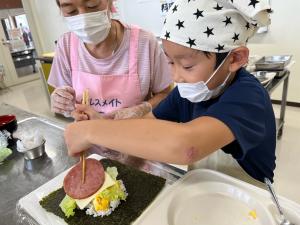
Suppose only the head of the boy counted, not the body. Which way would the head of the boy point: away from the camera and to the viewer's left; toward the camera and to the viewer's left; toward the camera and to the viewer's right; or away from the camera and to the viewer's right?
toward the camera and to the viewer's left

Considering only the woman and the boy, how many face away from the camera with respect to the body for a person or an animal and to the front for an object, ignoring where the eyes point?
0

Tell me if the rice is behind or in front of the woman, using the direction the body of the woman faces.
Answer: in front

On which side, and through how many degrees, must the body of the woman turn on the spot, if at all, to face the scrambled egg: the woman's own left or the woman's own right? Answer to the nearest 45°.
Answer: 0° — they already face it

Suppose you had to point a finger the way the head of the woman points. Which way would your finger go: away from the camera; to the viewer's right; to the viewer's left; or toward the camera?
toward the camera

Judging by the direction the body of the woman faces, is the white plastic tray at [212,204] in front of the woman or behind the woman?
in front

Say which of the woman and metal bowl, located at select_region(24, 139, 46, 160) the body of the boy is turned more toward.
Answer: the metal bowl

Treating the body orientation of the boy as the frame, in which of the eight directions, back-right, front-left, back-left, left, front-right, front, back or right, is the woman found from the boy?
right
